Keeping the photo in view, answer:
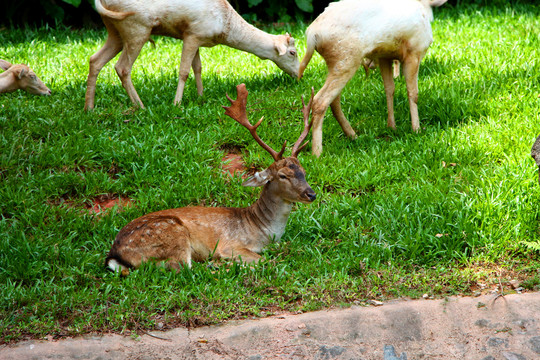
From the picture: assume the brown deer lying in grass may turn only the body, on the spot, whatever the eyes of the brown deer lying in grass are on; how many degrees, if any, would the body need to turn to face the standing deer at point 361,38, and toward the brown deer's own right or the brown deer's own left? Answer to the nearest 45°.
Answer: approximately 45° to the brown deer's own left

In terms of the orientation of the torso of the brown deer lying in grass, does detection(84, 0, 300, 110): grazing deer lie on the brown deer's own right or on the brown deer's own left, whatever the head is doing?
on the brown deer's own left

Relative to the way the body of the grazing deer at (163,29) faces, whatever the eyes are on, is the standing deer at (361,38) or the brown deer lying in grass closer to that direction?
the standing deer

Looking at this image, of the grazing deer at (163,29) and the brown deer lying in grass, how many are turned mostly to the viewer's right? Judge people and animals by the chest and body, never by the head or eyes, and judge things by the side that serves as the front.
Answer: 2

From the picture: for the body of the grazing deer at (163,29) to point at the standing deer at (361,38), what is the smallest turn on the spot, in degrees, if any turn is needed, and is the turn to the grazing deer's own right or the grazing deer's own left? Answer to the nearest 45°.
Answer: approximately 45° to the grazing deer's own right

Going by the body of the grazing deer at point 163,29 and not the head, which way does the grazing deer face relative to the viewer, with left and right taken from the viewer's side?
facing to the right of the viewer

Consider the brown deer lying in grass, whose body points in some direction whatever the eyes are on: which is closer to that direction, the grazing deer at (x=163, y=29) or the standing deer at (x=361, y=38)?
the standing deer

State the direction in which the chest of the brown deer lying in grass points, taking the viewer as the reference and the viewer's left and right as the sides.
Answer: facing to the right of the viewer

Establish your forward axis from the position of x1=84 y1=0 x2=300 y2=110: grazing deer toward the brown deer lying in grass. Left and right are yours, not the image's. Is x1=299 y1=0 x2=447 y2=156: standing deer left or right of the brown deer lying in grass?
left
